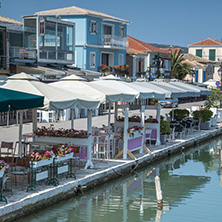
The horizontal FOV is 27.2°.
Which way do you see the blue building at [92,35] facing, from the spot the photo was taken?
facing the viewer and to the right of the viewer

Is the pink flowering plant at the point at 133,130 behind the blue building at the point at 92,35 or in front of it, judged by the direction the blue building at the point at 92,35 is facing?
in front

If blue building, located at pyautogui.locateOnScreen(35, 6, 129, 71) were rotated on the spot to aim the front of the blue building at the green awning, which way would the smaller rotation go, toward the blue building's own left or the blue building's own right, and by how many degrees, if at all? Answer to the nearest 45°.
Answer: approximately 45° to the blue building's own right

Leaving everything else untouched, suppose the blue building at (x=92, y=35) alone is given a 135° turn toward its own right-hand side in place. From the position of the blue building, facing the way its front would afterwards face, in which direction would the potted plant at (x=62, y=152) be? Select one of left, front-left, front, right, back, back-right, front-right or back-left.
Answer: left

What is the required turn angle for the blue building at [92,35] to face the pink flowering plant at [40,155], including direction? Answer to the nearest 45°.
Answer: approximately 45° to its right
